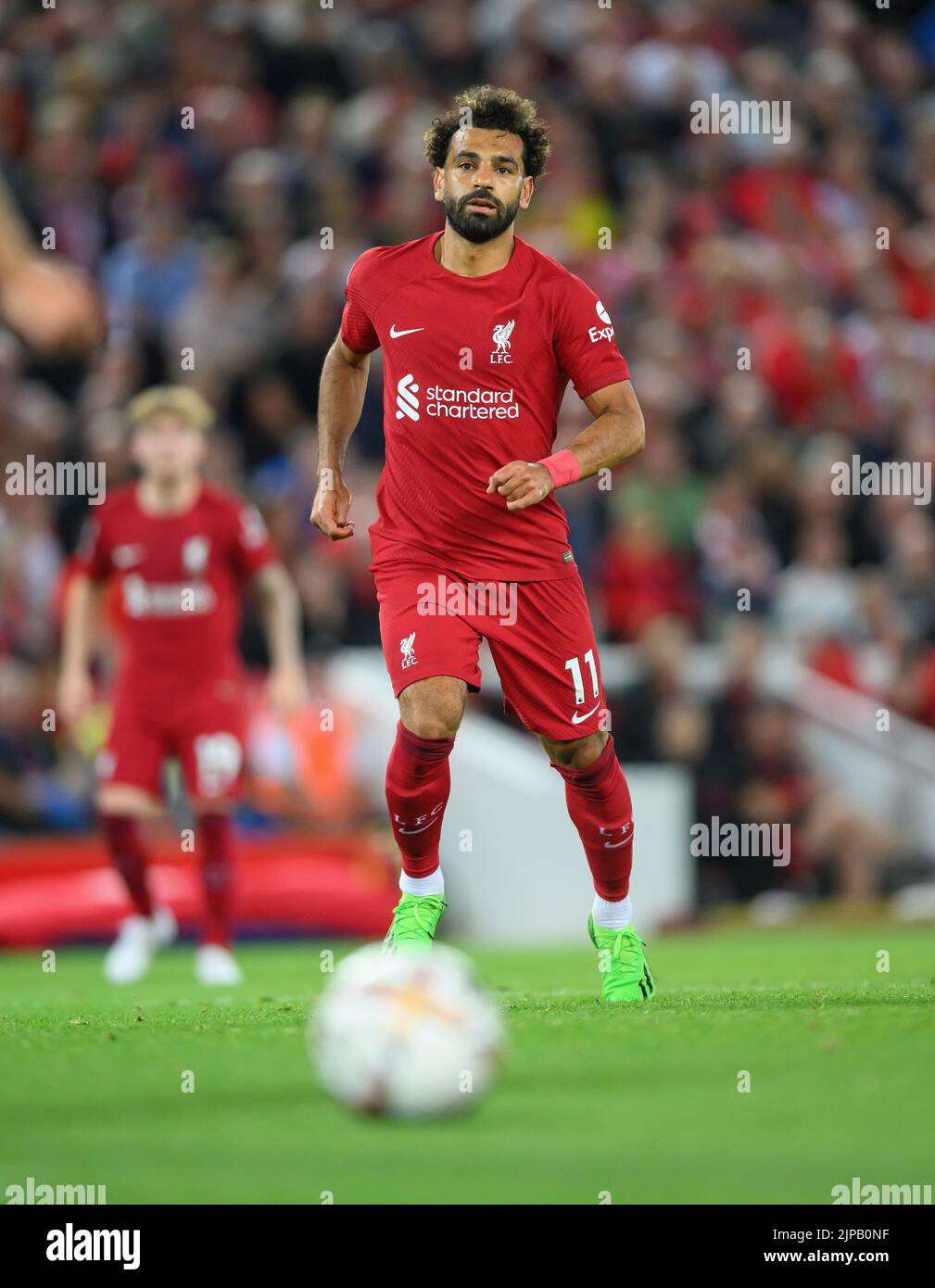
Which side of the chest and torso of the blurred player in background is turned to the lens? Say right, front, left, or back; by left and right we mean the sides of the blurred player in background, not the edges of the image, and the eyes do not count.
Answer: front

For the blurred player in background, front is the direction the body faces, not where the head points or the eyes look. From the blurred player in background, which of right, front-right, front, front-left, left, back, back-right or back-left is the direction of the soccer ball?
front
